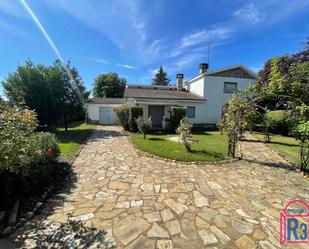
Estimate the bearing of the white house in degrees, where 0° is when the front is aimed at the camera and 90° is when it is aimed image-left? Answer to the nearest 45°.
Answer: approximately 0°

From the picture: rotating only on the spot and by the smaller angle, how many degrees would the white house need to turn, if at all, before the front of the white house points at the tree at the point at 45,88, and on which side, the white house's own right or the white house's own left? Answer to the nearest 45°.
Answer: approximately 90° to the white house's own right

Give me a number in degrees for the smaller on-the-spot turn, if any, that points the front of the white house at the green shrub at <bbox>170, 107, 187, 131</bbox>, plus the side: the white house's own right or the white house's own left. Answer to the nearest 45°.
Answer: approximately 45° to the white house's own right

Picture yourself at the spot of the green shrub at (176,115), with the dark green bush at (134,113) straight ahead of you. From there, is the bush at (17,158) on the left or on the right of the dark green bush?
left

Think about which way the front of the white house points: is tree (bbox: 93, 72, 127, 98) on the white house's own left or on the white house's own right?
on the white house's own right

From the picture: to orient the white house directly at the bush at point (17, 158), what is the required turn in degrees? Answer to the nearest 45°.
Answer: approximately 45° to its right

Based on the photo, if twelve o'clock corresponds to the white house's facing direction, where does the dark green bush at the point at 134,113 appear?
The dark green bush is roughly at 2 o'clock from the white house.

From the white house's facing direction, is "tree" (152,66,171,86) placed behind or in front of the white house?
behind

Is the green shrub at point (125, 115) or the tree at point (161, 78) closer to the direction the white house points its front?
the green shrub

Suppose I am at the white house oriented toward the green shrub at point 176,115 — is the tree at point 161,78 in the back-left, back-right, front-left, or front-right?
back-right

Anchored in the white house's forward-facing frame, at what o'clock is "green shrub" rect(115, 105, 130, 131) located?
The green shrub is roughly at 2 o'clock from the white house.
